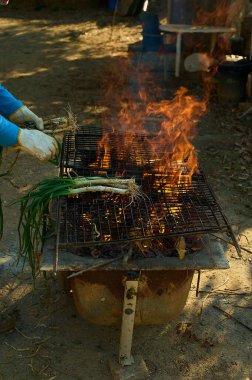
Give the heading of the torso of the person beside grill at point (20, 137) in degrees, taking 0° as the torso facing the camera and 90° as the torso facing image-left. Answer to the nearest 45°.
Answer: approximately 270°

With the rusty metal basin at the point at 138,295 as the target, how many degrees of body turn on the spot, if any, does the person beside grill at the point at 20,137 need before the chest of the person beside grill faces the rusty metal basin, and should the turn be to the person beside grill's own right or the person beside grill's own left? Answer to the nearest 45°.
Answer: approximately 45° to the person beside grill's own right

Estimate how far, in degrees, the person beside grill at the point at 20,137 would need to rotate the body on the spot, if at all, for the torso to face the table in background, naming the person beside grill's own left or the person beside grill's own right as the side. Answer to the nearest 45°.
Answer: approximately 45° to the person beside grill's own left

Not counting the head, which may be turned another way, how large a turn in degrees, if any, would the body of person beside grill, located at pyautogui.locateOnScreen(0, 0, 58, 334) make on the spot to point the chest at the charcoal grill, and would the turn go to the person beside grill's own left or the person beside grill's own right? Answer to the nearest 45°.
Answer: approximately 45° to the person beside grill's own right
